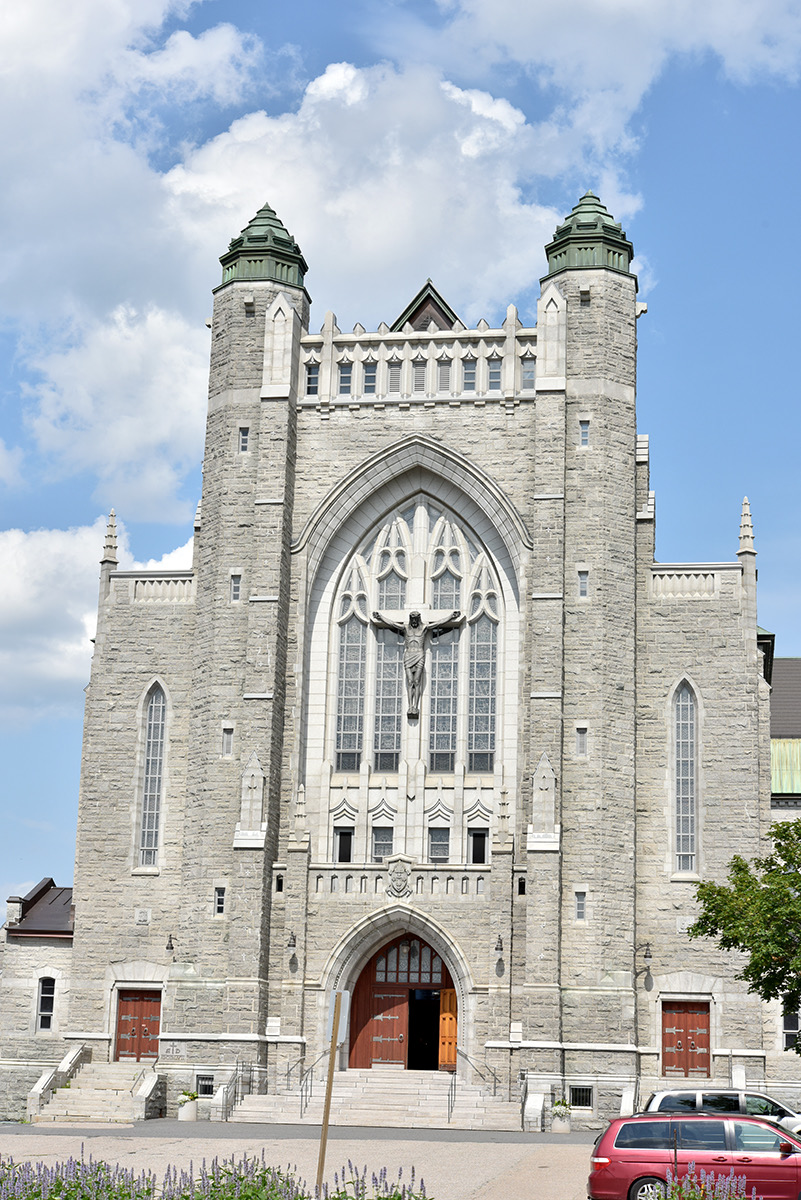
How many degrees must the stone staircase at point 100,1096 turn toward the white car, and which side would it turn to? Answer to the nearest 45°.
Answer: approximately 45° to its left

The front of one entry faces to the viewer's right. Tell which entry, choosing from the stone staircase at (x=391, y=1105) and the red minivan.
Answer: the red minivan

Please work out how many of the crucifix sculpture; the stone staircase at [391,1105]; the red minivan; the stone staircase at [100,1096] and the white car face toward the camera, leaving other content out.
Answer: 3

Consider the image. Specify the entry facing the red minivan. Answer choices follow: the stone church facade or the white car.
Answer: the stone church facade

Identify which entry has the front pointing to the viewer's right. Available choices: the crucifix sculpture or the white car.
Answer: the white car

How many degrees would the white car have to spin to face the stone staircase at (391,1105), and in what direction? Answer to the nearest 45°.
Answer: approximately 135° to its left

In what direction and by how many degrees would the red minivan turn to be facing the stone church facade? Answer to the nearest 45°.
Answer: approximately 90° to its left

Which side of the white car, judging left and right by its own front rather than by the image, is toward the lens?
right

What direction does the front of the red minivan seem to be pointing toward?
to the viewer's right
